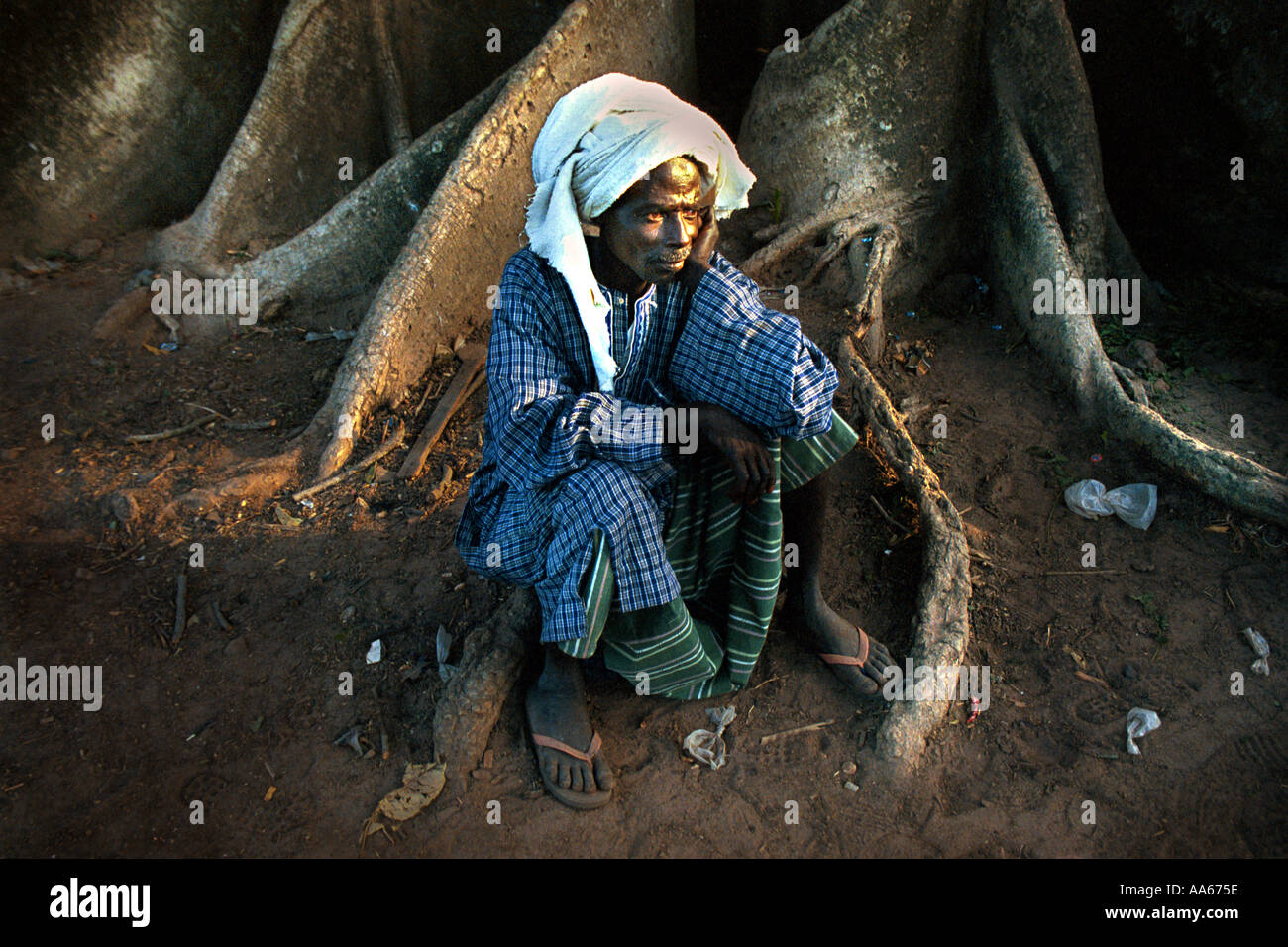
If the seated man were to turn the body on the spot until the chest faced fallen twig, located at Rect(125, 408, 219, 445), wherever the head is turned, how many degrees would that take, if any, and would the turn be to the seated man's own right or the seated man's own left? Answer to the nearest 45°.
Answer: approximately 180°

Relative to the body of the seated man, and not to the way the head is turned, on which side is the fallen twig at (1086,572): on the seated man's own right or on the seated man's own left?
on the seated man's own left

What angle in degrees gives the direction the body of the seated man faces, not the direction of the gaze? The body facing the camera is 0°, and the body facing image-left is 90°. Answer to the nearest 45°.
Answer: approximately 315°

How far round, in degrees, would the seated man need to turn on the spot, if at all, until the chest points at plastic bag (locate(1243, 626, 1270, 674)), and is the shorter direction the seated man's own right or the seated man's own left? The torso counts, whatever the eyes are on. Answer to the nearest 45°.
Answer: approximately 45° to the seated man's own left

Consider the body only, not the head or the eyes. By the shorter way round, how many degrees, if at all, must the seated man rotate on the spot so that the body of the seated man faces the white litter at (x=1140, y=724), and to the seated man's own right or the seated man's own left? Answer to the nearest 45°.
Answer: approximately 45° to the seated man's own left

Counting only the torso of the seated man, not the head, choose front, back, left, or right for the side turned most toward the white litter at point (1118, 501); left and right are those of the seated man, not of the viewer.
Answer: left
